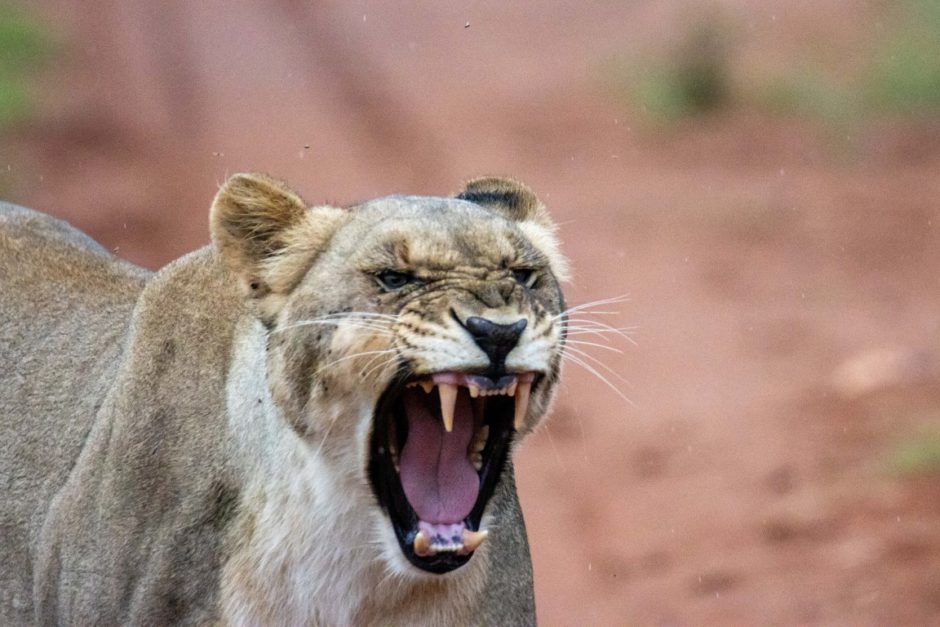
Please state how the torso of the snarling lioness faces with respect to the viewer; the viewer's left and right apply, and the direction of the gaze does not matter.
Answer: facing the viewer and to the right of the viewer
